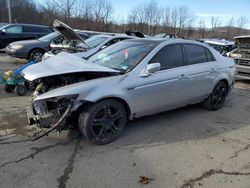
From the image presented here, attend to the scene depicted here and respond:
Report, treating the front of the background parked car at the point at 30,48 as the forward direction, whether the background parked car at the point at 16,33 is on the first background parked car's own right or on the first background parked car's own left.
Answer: on the first background parked car's own right

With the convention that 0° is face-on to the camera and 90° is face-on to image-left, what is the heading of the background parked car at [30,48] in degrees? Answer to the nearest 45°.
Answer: approximately 45°

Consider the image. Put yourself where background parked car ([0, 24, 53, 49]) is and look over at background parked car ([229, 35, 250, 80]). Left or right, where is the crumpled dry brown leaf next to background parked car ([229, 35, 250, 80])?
right

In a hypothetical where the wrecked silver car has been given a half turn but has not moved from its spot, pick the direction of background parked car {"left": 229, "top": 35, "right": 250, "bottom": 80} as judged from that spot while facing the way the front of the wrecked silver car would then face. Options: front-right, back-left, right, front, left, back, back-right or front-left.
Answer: front

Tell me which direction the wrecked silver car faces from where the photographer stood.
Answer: facing the viewer and to the left of the viewer

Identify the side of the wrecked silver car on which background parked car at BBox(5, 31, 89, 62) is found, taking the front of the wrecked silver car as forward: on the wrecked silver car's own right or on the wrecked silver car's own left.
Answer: on the wrecked silver car's own right

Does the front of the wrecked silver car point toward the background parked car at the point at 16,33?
no
